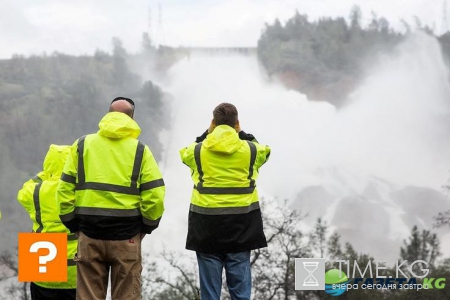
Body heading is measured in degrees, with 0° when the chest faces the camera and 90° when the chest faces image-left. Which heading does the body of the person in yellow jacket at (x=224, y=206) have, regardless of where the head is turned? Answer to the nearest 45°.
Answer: approximately 180°

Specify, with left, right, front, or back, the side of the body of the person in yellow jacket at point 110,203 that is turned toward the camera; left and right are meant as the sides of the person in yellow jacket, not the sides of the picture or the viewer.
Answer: back

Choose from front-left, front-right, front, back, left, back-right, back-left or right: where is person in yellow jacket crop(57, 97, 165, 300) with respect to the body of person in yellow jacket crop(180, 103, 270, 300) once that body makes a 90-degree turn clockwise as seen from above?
back-right

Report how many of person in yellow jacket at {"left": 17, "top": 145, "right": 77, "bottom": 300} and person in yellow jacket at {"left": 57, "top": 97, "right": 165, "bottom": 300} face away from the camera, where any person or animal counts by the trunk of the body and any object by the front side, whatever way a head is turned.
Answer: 2

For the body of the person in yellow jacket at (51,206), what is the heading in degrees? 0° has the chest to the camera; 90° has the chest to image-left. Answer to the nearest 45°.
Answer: approximately 180°

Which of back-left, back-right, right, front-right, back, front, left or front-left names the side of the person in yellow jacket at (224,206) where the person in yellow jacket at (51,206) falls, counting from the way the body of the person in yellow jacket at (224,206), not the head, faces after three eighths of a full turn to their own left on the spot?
front-right

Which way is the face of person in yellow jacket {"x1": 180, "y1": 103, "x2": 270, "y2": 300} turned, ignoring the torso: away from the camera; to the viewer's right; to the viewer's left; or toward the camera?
away from the camera
